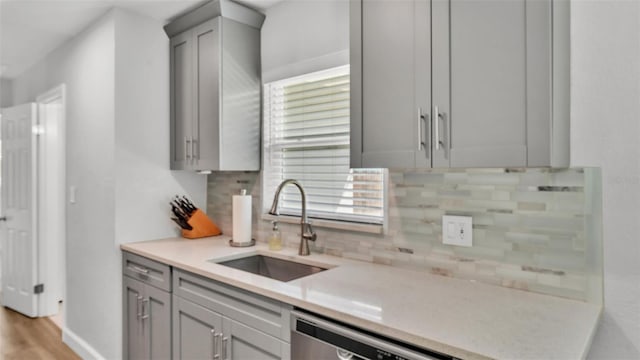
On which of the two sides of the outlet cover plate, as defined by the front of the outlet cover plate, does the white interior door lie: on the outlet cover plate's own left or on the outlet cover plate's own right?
on the outlet cover plate's own right

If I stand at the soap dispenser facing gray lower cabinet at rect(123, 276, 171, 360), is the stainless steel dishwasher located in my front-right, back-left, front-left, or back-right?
back-left

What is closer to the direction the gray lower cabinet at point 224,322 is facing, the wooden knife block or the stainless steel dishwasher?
the stainless steel dishwasher

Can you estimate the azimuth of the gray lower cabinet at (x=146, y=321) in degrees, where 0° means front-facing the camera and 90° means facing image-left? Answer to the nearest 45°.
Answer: approximately 45°

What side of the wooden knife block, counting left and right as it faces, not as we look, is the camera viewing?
left

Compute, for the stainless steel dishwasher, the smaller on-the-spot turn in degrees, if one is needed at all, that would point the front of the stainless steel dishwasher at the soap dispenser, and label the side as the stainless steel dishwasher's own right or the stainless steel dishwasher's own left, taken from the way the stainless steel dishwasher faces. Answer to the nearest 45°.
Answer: approximately 90° to the stainless steel dishwasher's own right

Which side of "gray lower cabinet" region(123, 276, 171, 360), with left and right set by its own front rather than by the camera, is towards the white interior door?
right

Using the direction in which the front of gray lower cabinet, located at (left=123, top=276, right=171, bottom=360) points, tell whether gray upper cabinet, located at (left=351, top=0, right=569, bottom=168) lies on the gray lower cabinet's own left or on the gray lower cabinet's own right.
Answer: on the gray lower cabinet's own left

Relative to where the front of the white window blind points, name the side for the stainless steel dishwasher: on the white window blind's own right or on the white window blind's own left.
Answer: on the white window blind's own left

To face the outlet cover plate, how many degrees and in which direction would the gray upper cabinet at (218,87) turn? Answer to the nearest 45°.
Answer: approximately 90° to its left

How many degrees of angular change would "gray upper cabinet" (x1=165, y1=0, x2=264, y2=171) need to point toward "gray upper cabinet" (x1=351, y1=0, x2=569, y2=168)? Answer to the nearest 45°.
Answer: approximately 90° to its left
